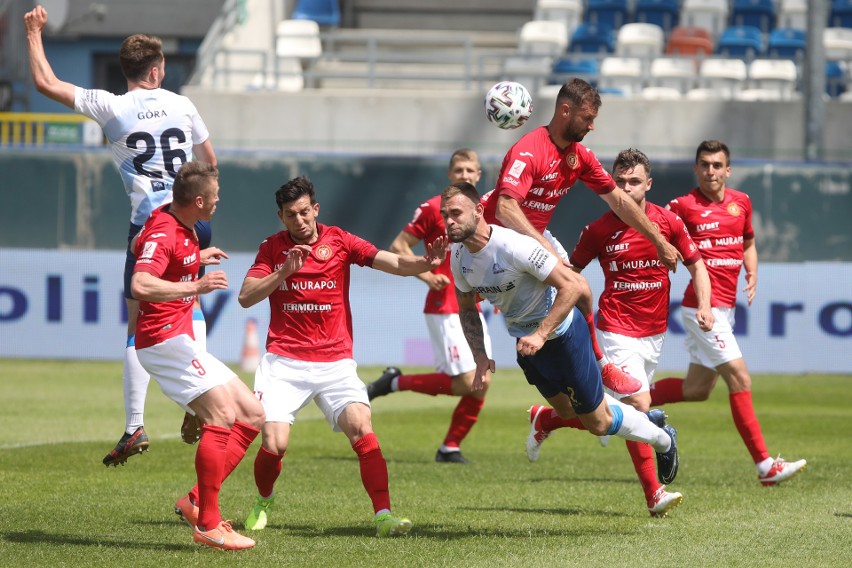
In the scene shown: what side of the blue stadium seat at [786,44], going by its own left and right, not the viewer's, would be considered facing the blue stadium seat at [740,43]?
right

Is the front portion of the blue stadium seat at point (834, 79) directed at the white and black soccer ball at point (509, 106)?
yes

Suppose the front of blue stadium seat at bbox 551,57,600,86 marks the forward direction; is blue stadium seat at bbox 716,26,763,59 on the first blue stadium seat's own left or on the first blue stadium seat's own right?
on the first blue stadium seat's own left

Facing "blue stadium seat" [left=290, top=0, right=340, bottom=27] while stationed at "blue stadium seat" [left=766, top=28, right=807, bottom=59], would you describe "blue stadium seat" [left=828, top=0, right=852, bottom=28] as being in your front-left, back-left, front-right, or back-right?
back-right

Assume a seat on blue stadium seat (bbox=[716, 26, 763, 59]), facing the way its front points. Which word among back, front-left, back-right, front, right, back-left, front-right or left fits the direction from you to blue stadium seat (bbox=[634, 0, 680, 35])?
back-right

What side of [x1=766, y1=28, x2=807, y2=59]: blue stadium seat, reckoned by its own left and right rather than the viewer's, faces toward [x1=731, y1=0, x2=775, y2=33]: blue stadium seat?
back

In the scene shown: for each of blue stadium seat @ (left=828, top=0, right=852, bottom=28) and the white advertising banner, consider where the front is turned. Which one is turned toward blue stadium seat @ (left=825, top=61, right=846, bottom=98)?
blue stadium seat @ (left=828, top=0, right=852, bottom=28)

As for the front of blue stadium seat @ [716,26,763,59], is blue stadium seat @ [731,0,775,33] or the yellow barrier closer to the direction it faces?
the yellow barrier
